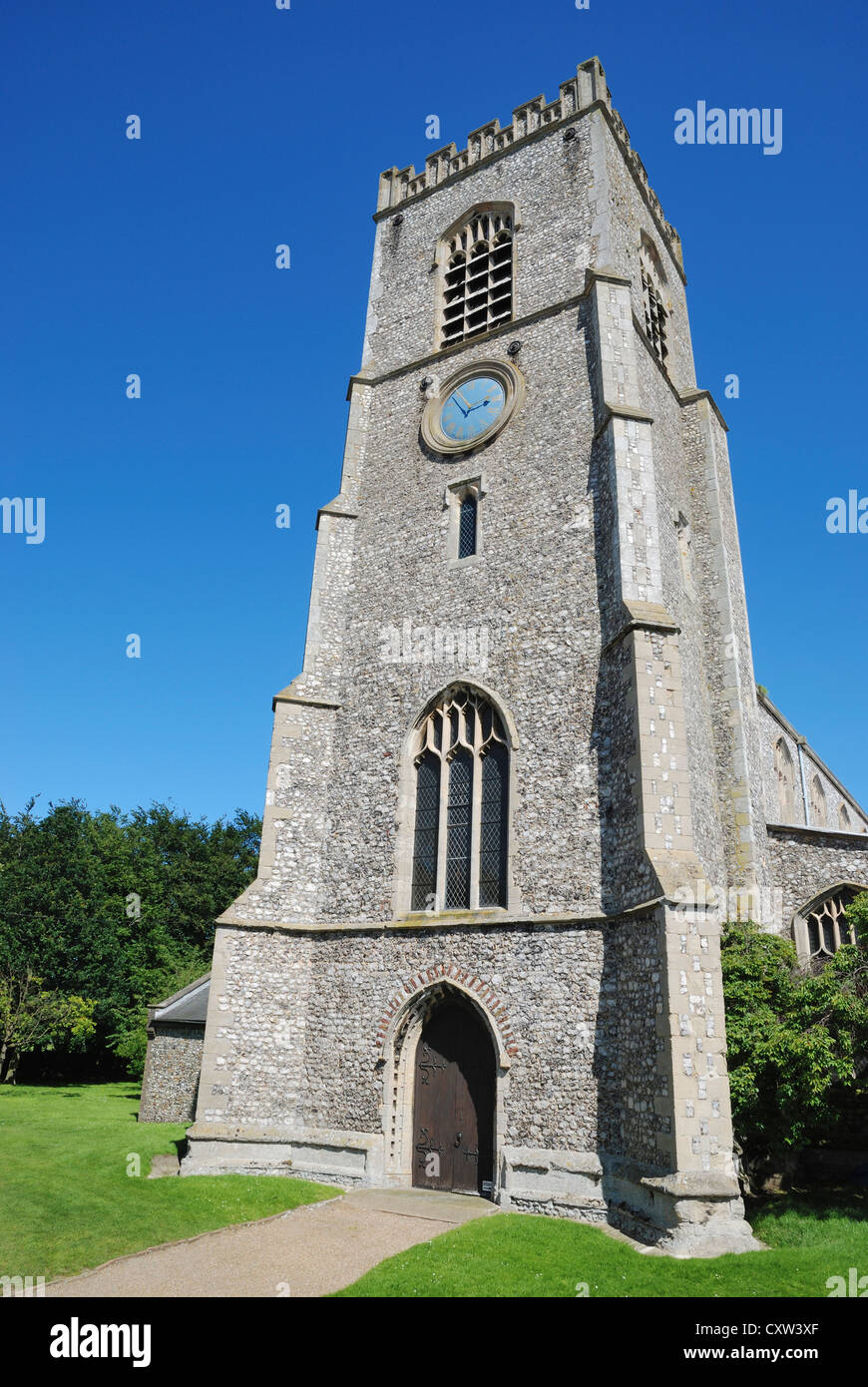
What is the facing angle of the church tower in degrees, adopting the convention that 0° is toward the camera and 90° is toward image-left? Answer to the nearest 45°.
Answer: approximately 45°

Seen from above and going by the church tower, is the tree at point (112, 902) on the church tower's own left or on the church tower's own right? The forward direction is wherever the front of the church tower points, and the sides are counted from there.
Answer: on the church tower's own right

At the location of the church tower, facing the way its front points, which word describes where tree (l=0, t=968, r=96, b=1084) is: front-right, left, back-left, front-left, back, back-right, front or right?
right
